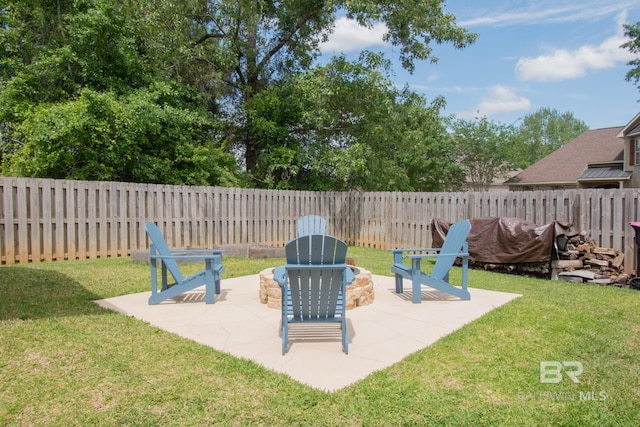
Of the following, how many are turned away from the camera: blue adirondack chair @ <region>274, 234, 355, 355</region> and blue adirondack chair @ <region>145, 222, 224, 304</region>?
1

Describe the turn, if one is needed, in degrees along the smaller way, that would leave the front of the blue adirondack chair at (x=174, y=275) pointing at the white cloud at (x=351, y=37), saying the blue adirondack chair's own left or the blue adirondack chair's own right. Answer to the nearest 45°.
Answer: approximately 45° to the blue adirondack chair's own left

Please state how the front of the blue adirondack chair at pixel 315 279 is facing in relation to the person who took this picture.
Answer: facing away from the viewer

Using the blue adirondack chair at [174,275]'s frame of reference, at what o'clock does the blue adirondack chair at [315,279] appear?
the blue adirondack chair at [315,279] is roughly at 2 o'clock from the blue adirondack chair at [174,275].

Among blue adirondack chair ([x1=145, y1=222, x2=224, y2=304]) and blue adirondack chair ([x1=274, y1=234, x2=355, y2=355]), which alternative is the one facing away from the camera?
blue adirondack chair ([x1=274, y1=234, x2=355, y2=355])

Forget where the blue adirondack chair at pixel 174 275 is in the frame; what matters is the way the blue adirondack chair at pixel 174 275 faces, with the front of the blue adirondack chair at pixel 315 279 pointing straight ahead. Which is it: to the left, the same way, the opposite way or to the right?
to the right

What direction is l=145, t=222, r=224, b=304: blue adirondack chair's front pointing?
to the viewer's right
